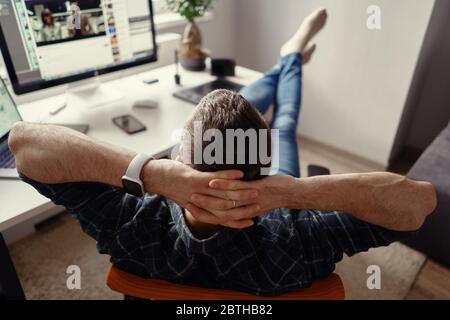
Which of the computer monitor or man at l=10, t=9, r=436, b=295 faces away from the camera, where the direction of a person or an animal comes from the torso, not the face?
the man

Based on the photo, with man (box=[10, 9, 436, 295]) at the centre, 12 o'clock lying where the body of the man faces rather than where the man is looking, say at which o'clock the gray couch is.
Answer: The gray couch is roughly at 2 o'clock from the man.

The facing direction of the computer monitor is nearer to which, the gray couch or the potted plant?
the gray couch

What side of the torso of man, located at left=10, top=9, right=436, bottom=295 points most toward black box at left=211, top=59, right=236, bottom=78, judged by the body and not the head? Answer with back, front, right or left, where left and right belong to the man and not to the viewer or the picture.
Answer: front

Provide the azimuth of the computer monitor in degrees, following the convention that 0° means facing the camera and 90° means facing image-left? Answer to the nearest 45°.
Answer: approximately 315°

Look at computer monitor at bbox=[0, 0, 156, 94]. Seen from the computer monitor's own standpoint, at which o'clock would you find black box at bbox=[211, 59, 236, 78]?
The black box is roughly at 10 o'clock from the computer monitor.

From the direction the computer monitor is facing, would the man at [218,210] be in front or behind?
in front

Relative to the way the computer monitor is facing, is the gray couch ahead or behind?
ahead

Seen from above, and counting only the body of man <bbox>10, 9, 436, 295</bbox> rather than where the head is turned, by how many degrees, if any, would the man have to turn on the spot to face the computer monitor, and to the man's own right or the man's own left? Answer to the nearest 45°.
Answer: approximately 45° to the man's own left

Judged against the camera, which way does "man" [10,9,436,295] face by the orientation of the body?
away from the camera
